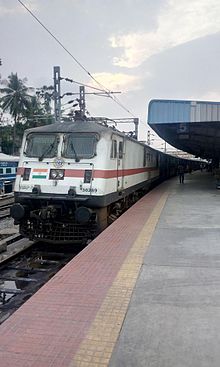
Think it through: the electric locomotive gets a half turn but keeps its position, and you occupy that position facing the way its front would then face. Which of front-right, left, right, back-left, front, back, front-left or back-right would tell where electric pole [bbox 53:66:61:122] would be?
front-left

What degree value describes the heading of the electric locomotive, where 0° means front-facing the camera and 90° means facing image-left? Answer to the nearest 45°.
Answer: approximately 45°
